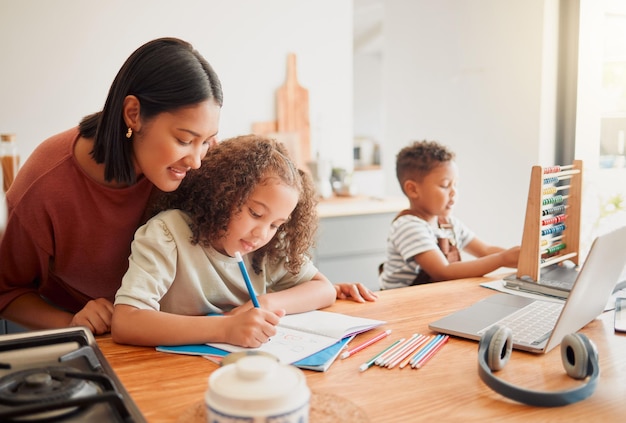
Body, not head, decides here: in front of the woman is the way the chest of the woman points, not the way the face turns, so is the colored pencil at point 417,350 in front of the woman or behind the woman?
in front

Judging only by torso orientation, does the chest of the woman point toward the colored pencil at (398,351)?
yes

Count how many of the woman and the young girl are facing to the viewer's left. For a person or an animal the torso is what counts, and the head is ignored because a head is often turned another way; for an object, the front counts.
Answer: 0

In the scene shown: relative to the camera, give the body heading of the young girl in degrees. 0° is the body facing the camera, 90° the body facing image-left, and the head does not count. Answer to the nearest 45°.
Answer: approximately 315°

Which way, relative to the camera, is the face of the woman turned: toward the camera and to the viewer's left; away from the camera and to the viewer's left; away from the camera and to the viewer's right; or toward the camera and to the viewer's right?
toward the camera and to the viewer's right

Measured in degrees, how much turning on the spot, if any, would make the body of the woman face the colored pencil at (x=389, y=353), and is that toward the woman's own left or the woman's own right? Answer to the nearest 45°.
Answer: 0° — they already face it

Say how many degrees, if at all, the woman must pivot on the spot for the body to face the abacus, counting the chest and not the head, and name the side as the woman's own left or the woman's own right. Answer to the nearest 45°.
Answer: approximately 45° to the woman's own left
